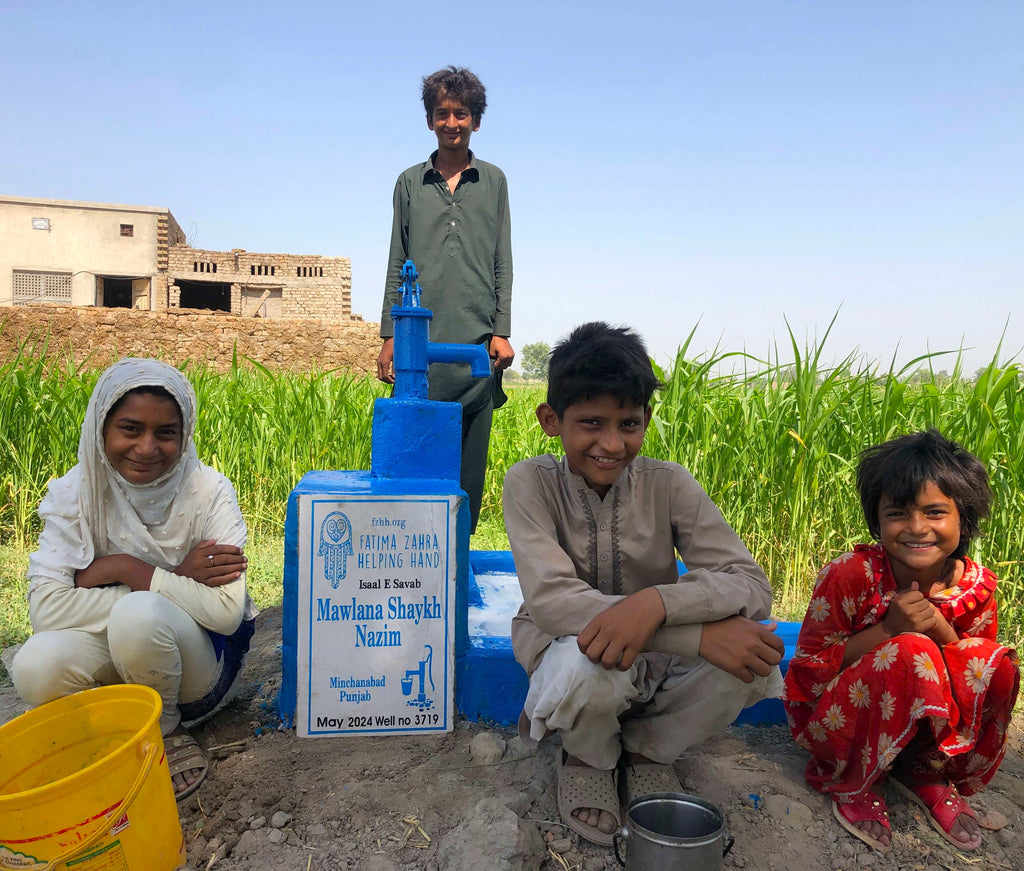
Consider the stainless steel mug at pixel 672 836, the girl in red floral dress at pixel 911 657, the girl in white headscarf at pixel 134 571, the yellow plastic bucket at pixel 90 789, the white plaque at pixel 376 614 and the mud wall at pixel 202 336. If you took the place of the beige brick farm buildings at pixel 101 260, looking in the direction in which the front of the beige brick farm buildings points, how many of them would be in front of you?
6

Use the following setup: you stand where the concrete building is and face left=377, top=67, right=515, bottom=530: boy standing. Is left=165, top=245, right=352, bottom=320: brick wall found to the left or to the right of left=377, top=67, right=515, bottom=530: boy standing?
left

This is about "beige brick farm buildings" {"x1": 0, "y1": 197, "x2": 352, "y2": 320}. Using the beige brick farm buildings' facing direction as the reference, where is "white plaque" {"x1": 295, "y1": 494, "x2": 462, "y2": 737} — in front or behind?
in front

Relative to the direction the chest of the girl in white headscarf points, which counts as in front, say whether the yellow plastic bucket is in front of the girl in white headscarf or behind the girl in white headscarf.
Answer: in front

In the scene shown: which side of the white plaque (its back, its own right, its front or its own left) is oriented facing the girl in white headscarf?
right
